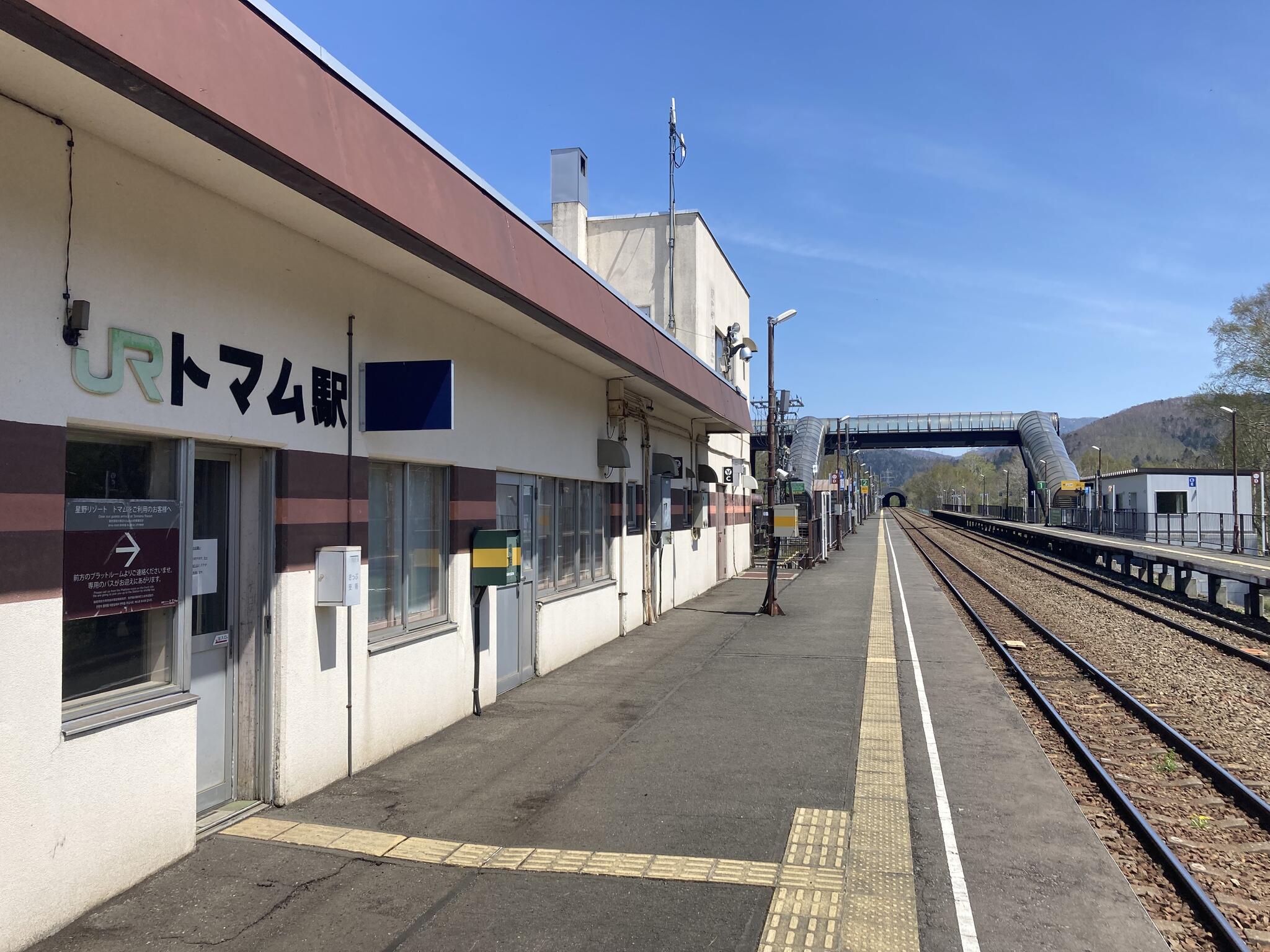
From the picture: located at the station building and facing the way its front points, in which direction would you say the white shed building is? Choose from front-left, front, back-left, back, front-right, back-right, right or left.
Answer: left

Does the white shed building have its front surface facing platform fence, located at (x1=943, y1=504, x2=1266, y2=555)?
yes

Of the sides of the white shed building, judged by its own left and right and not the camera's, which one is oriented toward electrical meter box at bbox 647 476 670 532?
front

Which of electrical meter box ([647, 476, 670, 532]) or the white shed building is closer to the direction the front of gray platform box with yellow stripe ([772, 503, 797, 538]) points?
the electrical meter box

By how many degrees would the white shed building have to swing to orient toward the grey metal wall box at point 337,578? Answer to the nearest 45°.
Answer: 0° — it already faces it

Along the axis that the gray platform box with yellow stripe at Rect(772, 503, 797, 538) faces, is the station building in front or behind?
in front

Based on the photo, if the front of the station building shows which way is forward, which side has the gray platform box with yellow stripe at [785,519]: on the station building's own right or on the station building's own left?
on the station building's own left

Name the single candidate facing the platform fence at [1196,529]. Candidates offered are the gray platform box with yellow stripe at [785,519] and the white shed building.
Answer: the white shed building

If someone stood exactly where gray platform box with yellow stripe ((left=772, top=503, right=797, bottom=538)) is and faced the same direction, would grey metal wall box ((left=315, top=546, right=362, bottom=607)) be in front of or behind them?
in front
